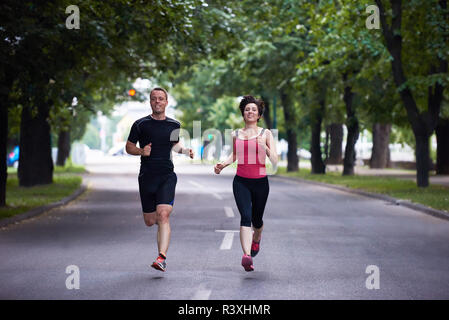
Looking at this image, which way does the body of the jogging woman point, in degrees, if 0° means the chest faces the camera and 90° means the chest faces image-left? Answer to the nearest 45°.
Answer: approximately 0°

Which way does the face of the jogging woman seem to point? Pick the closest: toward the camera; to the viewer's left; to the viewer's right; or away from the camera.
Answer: toward the camera

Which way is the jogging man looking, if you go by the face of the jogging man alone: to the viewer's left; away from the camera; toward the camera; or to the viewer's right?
toward the camera

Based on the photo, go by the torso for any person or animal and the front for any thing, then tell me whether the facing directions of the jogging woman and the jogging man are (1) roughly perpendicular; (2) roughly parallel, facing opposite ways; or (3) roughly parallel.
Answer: roughly parallel

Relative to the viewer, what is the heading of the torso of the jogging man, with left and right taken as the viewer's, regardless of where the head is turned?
facing the viewer

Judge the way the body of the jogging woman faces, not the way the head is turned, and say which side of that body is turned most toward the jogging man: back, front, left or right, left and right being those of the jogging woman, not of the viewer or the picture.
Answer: right

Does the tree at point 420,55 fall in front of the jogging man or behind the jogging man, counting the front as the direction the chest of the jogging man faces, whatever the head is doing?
behind

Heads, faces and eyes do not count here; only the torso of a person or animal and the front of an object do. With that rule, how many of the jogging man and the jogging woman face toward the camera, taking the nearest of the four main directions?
2

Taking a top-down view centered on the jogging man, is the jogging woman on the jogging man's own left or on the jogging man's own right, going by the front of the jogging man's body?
on the jogging man's own left
